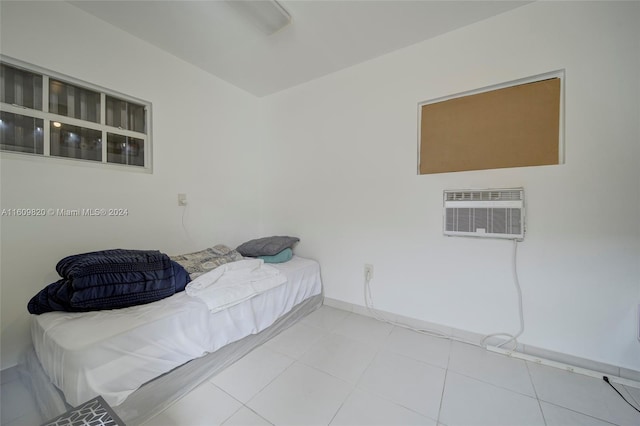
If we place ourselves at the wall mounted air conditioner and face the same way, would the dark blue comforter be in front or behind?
in front

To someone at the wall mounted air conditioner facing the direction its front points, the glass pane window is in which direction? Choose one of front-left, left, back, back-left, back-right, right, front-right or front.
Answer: front-right

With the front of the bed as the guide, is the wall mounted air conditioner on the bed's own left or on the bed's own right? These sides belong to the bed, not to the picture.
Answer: on the bed's own left

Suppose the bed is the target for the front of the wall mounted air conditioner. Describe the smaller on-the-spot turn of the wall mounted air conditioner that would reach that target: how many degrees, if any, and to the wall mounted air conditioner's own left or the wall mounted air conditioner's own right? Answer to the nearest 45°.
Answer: approximately 45° to the wall mounted air conditioner's own right

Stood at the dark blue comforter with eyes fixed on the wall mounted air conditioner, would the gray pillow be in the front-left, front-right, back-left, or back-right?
front-left

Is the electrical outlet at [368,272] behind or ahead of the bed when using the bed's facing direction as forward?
behind

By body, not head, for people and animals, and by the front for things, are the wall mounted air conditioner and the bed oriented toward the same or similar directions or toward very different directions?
same or similar directions

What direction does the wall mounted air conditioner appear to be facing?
toward the camera

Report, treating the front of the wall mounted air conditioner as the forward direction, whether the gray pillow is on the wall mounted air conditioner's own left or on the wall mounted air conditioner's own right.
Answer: on the wall mounted air conditioner's own right

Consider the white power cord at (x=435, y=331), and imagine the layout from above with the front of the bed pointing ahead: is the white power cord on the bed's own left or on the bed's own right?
on the bed's own left

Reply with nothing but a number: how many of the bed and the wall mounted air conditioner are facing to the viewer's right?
0

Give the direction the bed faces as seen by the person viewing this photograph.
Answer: facing the viewer and to the left of the viewer
